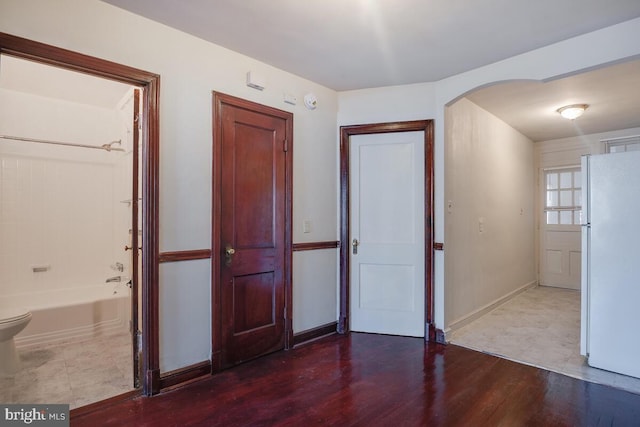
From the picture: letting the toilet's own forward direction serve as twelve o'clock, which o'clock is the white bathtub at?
The white bathtub is roughly at 10 o'clock from the toilet.

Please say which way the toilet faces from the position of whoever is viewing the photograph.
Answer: facing to the right of the viewer

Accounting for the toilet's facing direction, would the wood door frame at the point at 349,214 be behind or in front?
in front

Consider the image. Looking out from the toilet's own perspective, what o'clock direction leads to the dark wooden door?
The dark wooden door is roughly at 1 o'clock from the toilet.

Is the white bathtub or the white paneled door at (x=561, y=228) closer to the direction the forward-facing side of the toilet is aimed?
the white paneled door

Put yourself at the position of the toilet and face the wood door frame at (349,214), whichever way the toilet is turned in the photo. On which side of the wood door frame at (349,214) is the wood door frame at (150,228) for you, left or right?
right

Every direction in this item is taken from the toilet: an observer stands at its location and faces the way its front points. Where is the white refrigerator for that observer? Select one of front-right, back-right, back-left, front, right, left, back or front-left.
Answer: front-right
